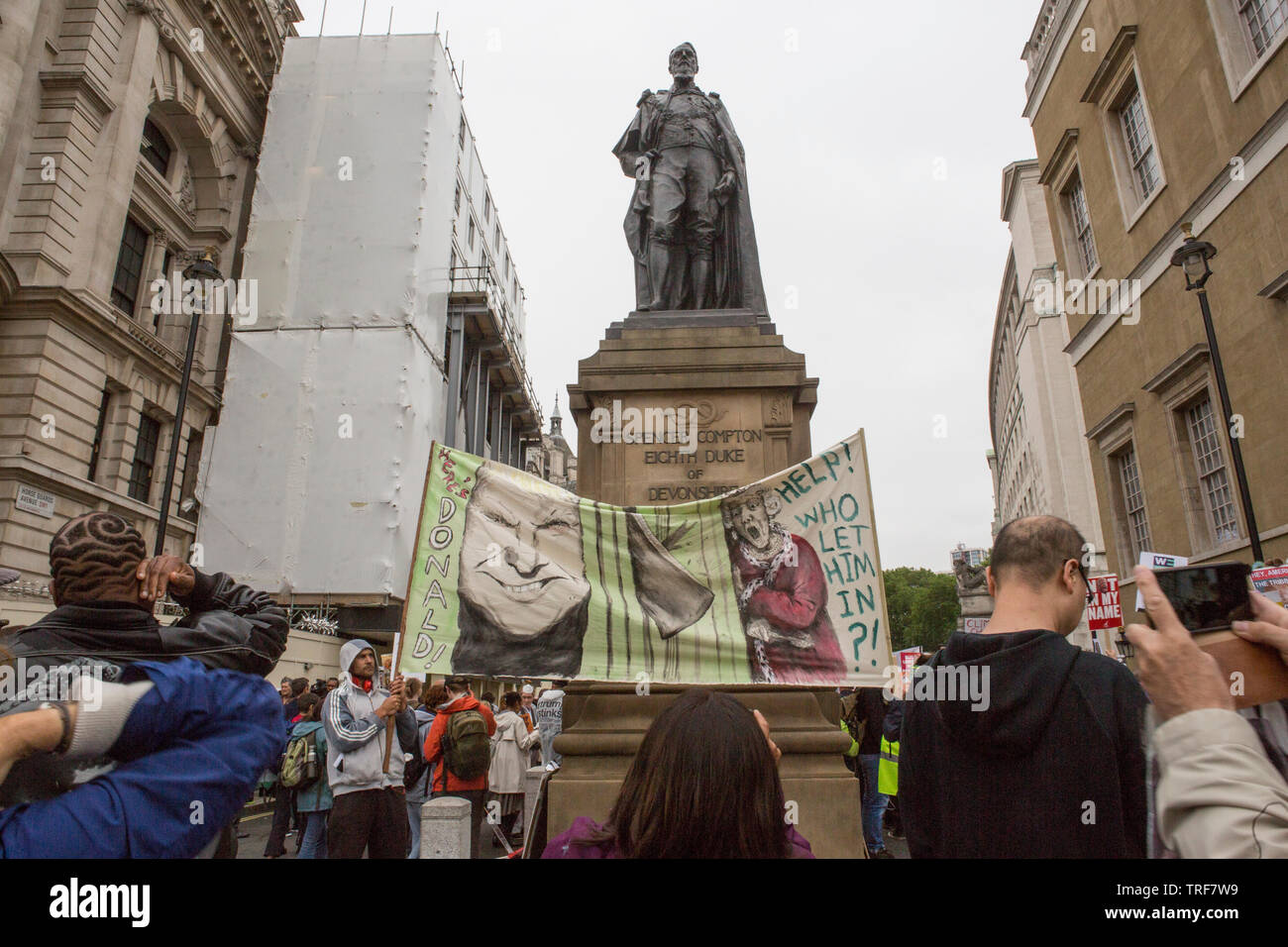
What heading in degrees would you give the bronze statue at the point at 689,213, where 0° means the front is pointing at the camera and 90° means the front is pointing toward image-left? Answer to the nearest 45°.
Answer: approximately 0°

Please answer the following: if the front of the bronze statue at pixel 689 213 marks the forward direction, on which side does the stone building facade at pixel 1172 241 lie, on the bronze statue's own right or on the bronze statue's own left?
on the bronze statue's own left

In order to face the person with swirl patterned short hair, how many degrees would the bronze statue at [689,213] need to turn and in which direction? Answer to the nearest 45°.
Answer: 0° — it already faces them

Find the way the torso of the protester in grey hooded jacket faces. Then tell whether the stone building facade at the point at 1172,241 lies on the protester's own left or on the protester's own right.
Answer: on the protester's own left

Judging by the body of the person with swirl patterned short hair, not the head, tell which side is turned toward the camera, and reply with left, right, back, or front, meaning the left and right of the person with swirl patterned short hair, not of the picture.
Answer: back

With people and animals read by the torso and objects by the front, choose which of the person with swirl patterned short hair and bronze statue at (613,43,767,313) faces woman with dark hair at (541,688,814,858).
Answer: the bronze statue

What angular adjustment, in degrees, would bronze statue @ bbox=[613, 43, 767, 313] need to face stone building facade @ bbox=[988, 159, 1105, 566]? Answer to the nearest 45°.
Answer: approximately 135° to its left

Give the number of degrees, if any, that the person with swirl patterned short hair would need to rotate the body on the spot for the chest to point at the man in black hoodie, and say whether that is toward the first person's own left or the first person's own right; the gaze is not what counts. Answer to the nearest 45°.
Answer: approximately 135° to the first person's own right

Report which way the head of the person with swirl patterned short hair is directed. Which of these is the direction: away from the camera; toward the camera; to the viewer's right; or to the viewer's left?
away from the camera
